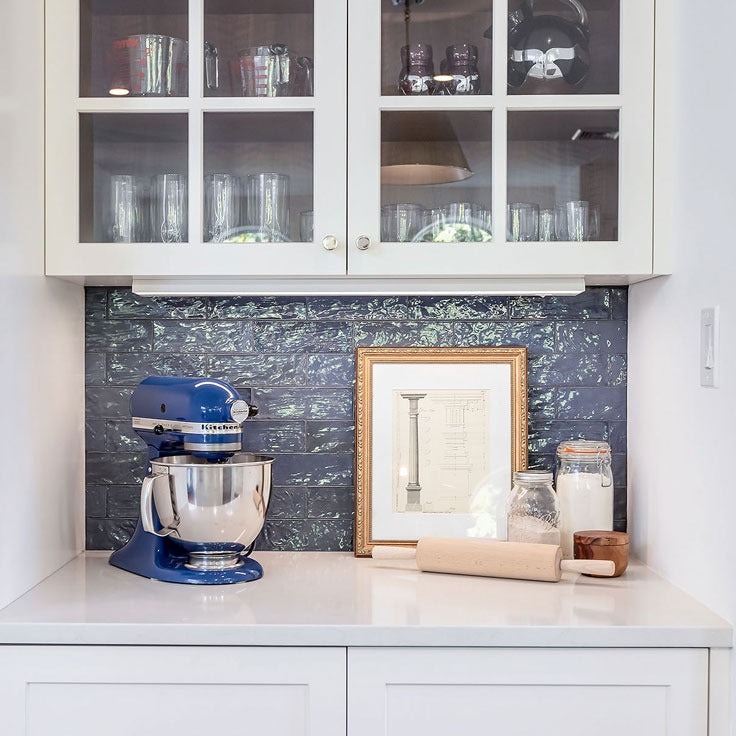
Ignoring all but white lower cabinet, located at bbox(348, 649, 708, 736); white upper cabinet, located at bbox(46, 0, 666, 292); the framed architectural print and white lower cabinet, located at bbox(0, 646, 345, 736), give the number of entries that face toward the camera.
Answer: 4

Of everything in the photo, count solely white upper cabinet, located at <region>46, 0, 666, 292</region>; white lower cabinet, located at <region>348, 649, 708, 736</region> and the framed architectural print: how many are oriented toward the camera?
3

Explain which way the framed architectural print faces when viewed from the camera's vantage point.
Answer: facing the viewer

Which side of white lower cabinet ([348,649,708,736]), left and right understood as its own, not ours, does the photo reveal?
front

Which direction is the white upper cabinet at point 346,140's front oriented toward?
toward the camera
